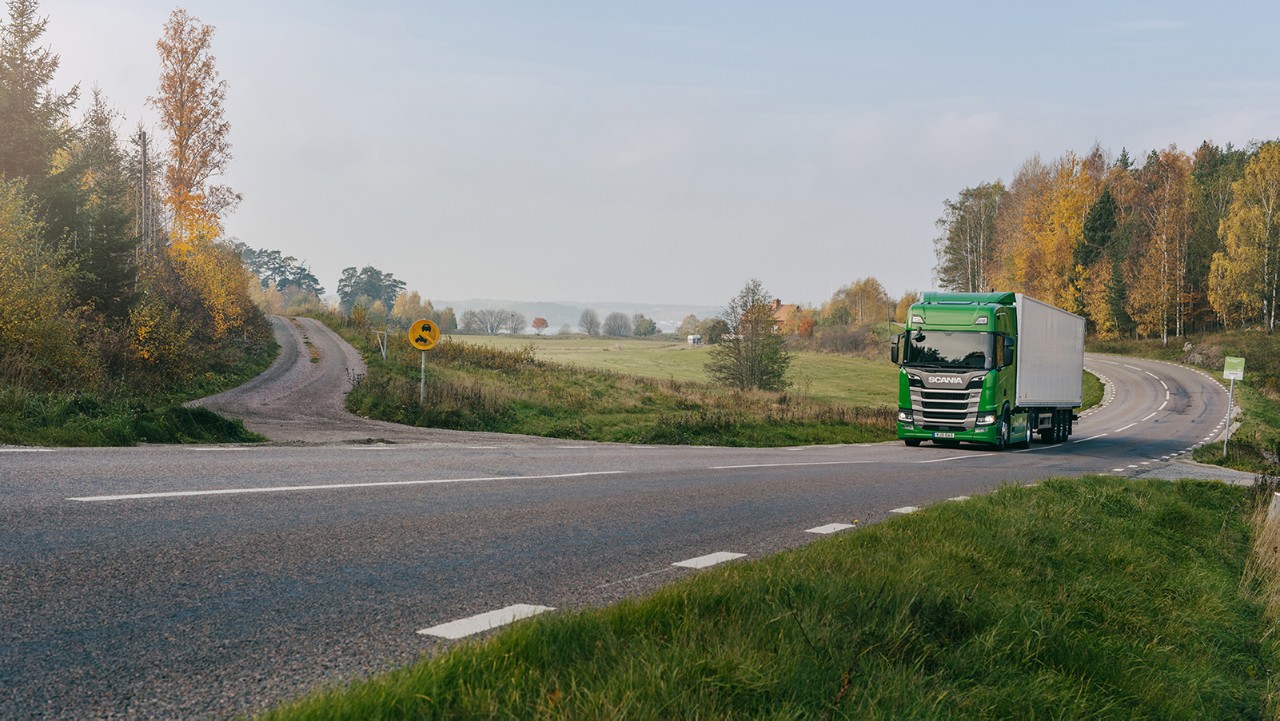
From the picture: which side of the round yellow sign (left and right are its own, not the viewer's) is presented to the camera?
front

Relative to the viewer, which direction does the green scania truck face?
toward the camera

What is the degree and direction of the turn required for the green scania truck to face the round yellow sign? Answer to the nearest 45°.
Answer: approximately 90° to its right

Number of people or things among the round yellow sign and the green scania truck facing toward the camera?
2

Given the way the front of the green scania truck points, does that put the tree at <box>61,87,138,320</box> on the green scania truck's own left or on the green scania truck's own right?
on the green scania truck's own right

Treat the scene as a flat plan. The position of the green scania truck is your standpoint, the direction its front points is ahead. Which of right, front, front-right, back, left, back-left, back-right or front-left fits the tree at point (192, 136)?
right

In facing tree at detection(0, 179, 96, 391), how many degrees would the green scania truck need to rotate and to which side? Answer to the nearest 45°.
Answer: approximately 45° to its right

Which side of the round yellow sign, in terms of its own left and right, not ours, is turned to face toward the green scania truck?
left

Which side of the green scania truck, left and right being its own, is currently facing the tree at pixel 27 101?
right
